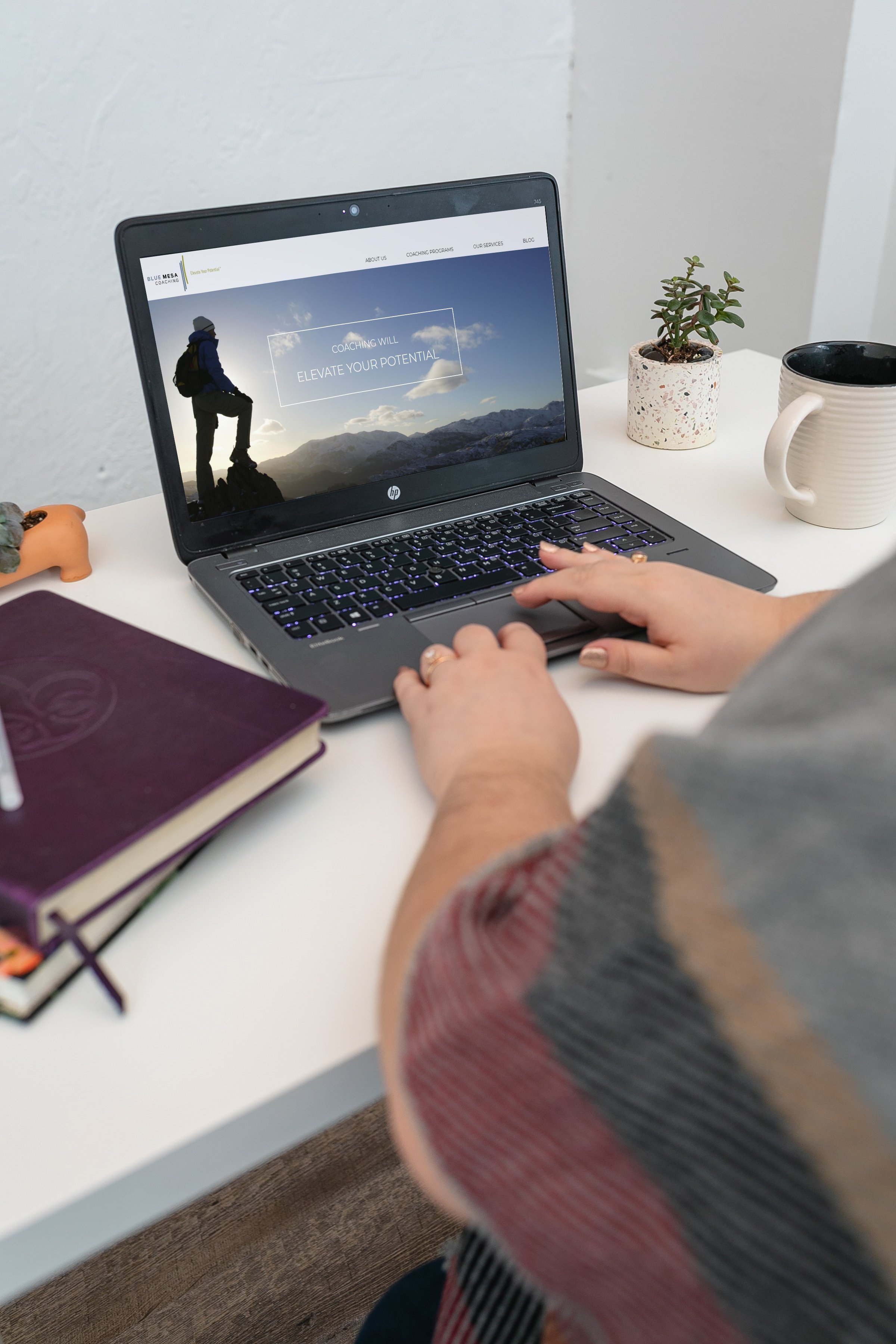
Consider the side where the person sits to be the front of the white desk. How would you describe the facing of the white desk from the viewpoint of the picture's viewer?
facing the viewer and to the right of the viewer

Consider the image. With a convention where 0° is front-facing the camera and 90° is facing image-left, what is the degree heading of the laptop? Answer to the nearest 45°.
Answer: approximately 315°
